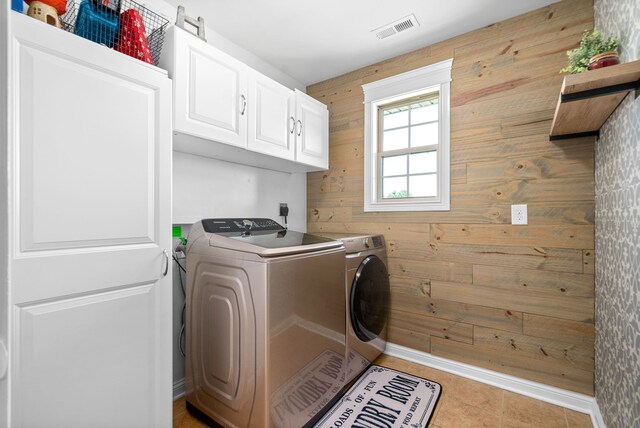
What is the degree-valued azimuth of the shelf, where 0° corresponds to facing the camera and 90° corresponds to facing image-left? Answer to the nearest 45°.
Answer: approximately 90°

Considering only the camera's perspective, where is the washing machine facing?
facing the viewer and to the right of the viewer

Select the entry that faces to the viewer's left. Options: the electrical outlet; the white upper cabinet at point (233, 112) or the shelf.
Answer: the shelf

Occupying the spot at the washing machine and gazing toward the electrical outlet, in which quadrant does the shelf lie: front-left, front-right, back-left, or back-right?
front-right

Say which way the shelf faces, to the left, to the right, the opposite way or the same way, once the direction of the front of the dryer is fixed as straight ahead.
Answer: the opposite way

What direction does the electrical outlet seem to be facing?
toward the camera

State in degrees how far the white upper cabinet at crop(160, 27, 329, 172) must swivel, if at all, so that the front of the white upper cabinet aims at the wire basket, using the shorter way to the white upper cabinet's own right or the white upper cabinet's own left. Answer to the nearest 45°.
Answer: approximately 90° to the white upper cabinet's own right

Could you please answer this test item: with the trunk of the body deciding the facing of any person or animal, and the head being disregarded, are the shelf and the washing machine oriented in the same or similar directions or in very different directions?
very different directions

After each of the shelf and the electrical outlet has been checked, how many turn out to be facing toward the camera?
1

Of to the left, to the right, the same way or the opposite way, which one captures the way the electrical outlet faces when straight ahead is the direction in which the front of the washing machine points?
to the right

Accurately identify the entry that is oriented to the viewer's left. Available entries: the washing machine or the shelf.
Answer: the shelf

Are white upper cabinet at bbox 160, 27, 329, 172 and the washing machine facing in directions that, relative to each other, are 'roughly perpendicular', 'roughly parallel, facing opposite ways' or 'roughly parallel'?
roughly parallel

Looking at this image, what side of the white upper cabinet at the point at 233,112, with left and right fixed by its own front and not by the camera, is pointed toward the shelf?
front

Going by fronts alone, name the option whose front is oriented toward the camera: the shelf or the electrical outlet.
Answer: the electrical outlet
